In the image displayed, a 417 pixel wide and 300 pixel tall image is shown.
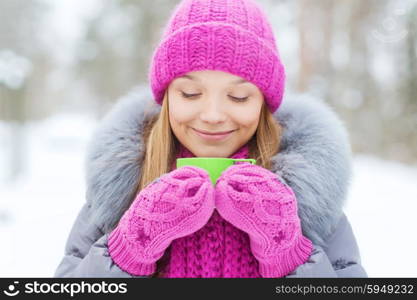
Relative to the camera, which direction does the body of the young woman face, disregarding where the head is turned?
toward the camera

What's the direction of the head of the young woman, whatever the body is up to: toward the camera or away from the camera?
toward the camera
